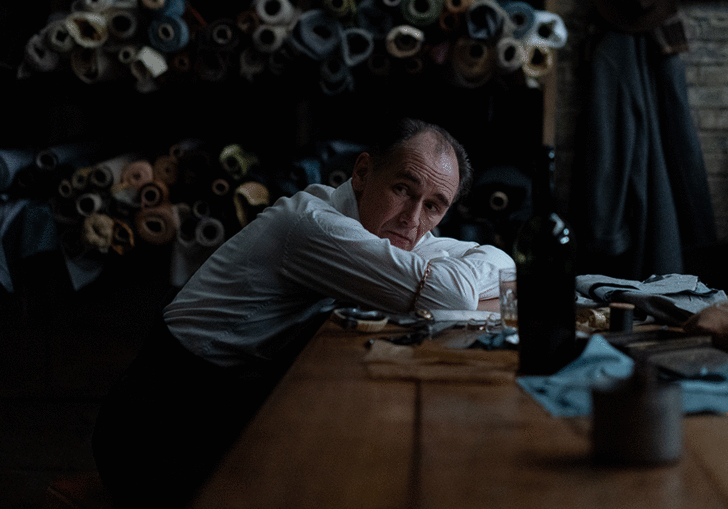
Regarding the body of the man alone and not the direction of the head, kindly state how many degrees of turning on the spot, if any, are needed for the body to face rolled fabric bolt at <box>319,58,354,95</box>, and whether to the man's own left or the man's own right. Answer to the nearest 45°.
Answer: approximately 90° to the man's own left

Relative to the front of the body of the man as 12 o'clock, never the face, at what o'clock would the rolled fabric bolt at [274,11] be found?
The rolled fabric bolt is roughly at 9 o'clock from the man.

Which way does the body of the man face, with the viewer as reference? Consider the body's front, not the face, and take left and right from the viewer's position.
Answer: facing to the right of the viewer

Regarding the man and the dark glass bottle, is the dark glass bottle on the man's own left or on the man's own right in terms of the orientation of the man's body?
on the man's own right

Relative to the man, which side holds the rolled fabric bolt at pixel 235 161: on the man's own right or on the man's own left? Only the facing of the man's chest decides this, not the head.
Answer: on the man's own left

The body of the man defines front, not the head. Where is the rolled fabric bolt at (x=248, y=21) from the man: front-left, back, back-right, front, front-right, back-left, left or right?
left

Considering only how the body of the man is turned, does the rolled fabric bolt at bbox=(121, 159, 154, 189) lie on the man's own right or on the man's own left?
on the man's own left

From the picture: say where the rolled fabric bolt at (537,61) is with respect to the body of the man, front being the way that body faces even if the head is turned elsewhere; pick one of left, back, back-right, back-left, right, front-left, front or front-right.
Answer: front-left

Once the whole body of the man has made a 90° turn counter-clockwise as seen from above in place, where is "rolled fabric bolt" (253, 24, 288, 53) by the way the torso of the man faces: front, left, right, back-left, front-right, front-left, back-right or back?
front

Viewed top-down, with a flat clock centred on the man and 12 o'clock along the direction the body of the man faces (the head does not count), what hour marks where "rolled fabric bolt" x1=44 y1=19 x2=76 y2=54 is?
The rolled fabric bolt is roughly at 8 o'clock from the man.
